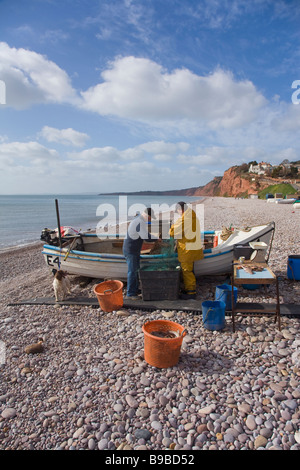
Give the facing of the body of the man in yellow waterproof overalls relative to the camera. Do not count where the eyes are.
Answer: to the viewer's left

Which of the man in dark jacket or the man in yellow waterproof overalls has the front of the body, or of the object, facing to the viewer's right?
the man in dark jacket

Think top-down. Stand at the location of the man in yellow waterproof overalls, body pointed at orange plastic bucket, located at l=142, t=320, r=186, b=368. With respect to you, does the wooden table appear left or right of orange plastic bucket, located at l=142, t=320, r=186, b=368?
left

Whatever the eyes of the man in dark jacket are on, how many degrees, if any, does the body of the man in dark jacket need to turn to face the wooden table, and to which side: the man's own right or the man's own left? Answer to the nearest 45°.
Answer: approximately 45° to the man's own right

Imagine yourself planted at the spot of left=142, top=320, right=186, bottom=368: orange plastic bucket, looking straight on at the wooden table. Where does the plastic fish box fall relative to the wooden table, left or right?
left

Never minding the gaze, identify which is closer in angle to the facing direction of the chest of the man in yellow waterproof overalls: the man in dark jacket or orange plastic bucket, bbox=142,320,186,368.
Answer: the man in dark jacket
